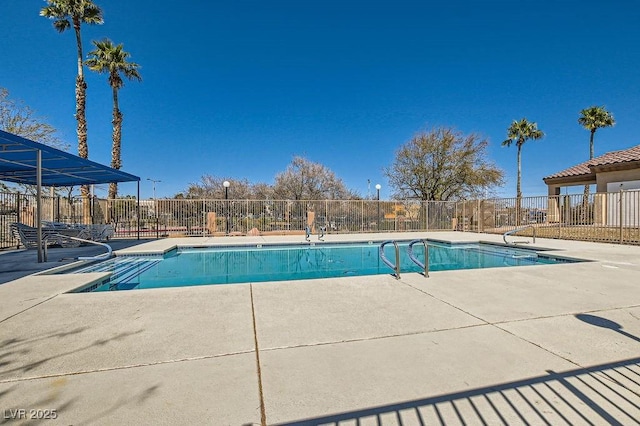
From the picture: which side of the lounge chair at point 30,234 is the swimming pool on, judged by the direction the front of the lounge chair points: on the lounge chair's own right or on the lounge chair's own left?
on the lounge chair's own right

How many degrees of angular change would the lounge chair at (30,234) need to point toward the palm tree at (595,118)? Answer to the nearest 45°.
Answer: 0° — it already faces it

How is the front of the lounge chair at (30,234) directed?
to the viewer's right

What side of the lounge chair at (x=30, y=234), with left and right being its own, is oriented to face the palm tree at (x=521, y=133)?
front
